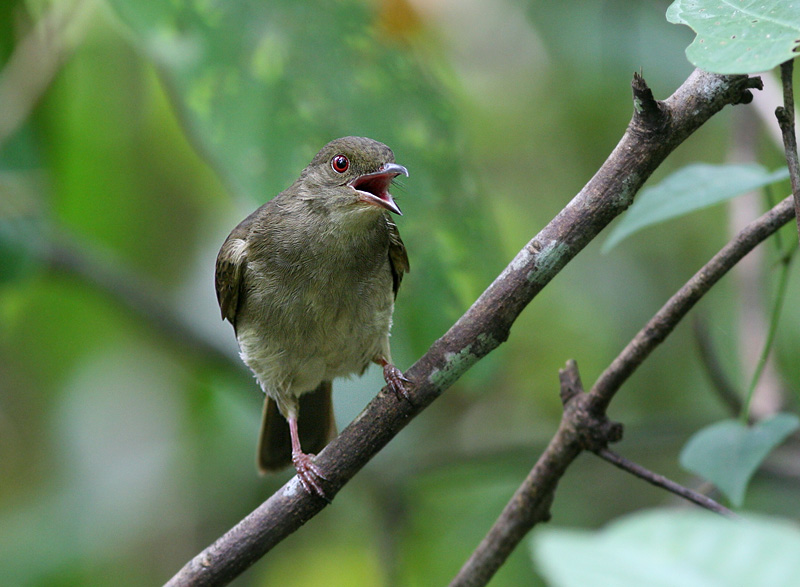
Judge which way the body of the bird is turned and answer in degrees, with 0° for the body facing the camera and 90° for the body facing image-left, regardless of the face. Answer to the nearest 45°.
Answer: approximately 315°

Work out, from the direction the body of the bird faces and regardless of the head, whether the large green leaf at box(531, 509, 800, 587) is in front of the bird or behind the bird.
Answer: in front

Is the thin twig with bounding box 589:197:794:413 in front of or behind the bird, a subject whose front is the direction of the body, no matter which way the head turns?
in front
